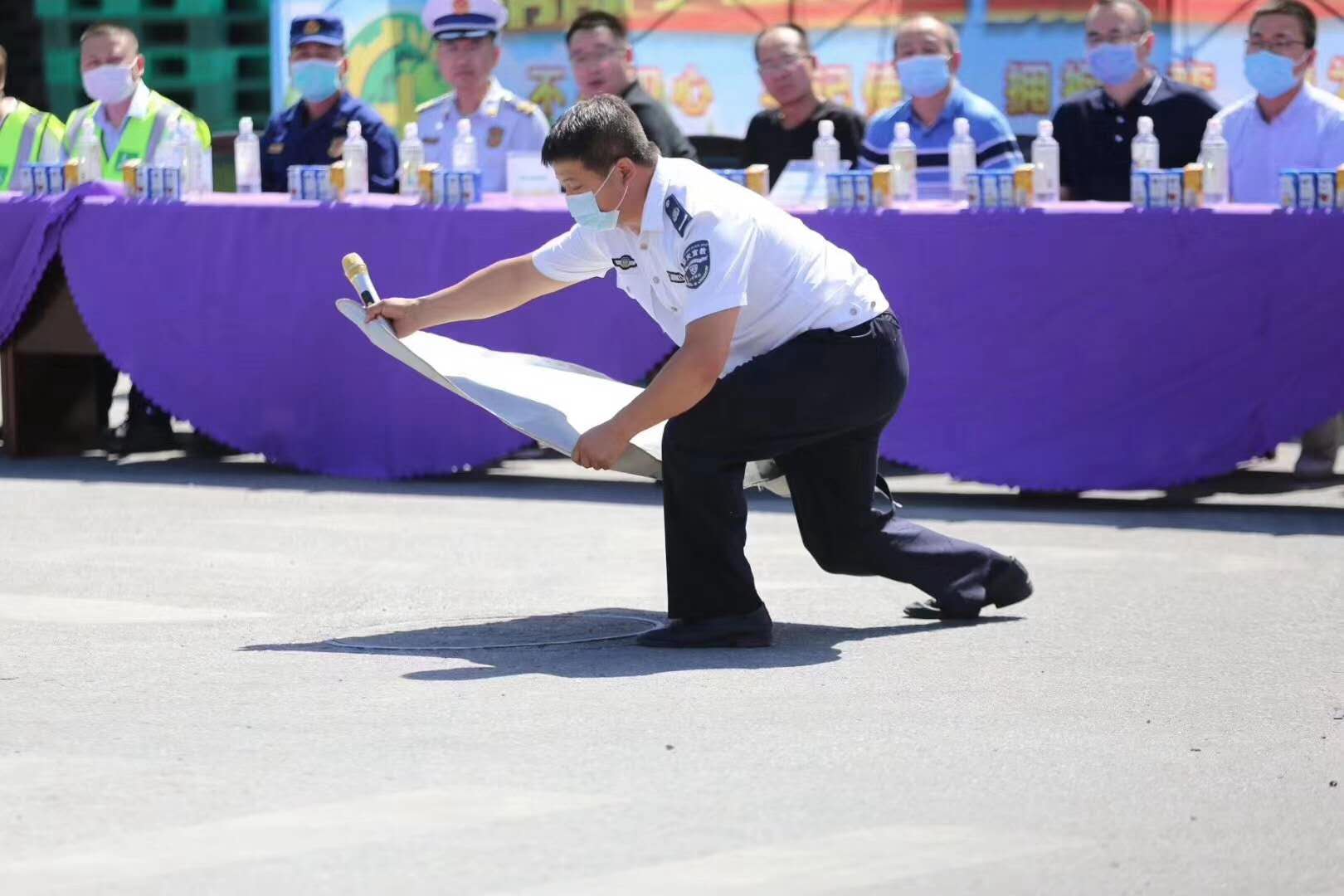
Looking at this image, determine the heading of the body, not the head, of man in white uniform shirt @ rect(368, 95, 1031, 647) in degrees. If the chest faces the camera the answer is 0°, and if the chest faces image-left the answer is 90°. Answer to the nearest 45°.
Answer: approximately 90°

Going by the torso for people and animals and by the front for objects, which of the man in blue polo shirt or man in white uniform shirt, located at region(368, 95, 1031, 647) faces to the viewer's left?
the man in white uniform shirt

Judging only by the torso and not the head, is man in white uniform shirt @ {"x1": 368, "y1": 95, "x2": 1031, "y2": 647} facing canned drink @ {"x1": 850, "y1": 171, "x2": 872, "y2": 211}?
no

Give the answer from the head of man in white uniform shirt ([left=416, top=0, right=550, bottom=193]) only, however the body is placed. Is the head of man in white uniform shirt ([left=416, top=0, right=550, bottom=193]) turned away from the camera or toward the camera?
toward the camera

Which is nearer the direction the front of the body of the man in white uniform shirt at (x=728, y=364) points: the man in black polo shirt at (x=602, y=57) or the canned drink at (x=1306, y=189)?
the man in black polo shirt

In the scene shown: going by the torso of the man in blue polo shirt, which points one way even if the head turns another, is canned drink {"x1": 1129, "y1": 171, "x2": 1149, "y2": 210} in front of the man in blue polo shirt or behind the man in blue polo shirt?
in front

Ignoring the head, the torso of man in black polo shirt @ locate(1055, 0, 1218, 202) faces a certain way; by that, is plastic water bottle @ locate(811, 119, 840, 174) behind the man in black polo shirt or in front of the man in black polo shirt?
in front

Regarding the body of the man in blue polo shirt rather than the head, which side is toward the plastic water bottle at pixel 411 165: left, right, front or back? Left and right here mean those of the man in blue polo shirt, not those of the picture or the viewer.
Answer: right

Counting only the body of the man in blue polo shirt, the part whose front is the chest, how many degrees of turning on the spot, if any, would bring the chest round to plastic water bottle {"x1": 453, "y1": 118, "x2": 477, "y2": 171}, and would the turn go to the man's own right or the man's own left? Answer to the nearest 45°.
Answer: approximately 90° to the man's own right

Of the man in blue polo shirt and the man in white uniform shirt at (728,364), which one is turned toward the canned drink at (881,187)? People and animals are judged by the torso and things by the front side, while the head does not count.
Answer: the man in blue polo shirt

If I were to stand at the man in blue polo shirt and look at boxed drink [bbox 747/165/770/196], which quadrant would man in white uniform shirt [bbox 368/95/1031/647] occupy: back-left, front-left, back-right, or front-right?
front-left

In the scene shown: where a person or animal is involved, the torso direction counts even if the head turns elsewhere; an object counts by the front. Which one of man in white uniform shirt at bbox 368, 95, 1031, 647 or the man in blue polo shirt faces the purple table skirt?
the man in blue polo shirt

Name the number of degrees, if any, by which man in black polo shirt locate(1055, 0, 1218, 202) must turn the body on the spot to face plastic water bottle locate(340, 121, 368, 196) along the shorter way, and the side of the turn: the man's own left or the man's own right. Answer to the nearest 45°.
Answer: approximately 45° to the man's own right

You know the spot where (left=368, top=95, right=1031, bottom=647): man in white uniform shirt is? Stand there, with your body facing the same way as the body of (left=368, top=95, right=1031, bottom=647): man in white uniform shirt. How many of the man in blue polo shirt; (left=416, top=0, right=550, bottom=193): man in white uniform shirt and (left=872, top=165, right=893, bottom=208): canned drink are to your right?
3

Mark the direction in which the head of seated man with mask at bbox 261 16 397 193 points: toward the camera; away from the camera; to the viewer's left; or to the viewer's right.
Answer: toward the camera

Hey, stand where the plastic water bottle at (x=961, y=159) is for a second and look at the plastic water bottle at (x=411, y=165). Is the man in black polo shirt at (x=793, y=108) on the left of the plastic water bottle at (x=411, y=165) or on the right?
right

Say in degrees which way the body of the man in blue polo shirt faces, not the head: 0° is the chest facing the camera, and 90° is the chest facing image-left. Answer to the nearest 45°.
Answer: approximately 0°
